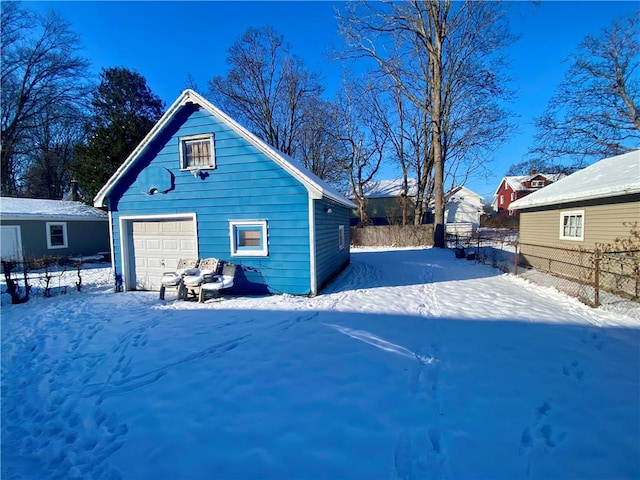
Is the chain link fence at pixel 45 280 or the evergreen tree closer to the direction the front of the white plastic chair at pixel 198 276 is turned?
the chain link fence

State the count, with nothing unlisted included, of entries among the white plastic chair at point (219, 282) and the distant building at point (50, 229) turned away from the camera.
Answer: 0

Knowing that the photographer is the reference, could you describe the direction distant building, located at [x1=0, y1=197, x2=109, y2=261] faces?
facing the viewer

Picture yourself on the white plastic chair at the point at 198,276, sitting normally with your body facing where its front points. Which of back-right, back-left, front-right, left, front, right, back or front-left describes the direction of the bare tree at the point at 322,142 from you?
back

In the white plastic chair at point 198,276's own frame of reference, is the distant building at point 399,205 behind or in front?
behind

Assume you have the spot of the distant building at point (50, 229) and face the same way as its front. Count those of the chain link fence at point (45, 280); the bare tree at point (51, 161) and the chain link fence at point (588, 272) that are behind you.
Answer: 1

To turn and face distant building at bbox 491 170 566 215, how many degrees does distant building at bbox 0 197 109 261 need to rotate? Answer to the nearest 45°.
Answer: approximately 90° to its left

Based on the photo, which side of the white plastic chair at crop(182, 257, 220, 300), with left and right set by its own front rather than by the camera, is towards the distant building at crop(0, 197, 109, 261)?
right

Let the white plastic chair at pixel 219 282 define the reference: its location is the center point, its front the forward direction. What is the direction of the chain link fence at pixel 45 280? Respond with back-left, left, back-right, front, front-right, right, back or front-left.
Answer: right

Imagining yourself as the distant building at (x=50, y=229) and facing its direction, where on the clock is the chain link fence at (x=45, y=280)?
The chain link fence is roughly at 12 o'clock from the distant building.

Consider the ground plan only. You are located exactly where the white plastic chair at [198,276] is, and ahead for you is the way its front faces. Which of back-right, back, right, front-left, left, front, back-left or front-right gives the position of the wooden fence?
back

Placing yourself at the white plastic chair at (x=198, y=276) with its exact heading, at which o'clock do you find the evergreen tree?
The evergreen tree is roughly at 4 o'clock from the white plastic chair.

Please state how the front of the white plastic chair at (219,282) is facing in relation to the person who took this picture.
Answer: facing the viewer and to the left of the viewer
